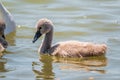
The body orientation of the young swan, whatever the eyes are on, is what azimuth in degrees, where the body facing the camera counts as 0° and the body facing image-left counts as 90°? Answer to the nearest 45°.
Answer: approximately 90°

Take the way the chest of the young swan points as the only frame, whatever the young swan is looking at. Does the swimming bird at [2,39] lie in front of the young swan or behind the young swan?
in front
